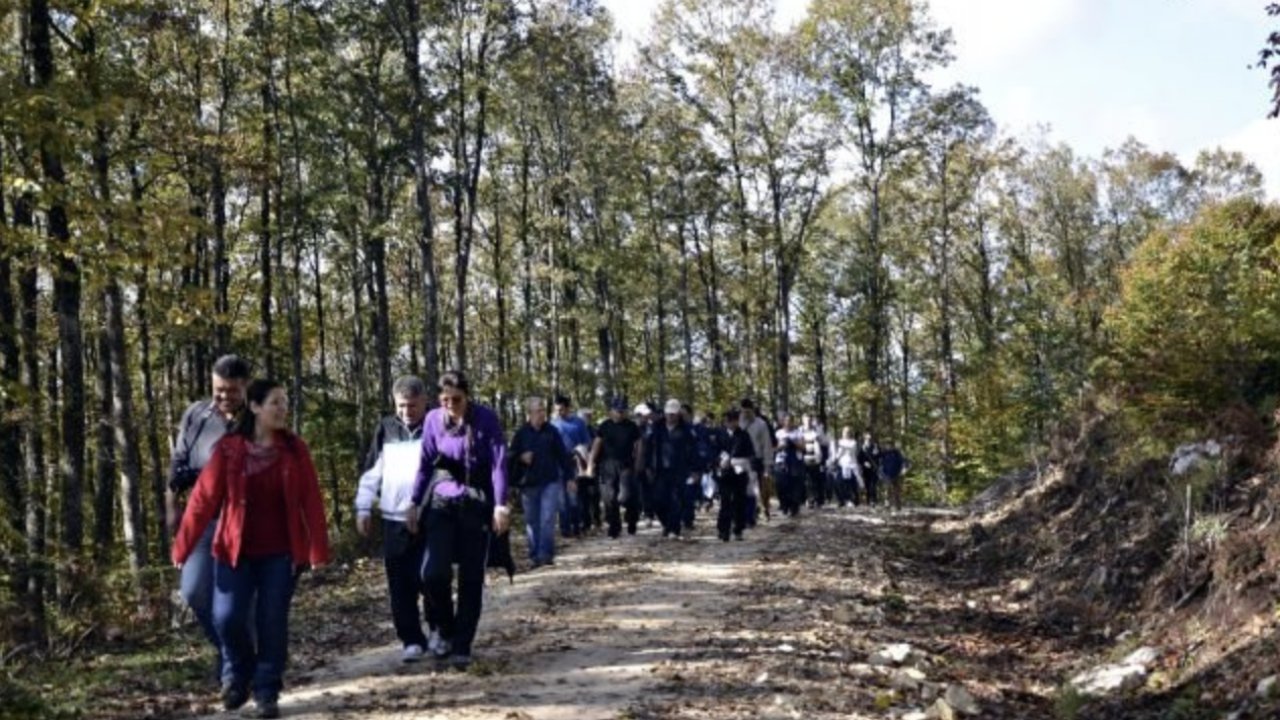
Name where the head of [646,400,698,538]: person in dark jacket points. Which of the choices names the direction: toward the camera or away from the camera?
toward the camera

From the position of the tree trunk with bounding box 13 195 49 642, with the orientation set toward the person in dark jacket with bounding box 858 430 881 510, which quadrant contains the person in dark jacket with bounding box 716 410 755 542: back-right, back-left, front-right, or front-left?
front-right

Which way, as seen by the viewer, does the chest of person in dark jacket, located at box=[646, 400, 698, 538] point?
toward the camera

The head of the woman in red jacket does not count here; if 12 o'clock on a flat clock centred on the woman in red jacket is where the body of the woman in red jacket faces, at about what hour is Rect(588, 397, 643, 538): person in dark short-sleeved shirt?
The person in dark short-sleeved shirt is roughly at 7 o'clock from the woman in red jacket.

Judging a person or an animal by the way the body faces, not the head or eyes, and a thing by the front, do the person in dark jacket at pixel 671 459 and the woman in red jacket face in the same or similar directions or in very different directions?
same or similar directions

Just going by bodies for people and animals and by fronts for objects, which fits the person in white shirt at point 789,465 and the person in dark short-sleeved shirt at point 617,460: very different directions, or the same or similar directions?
same or similar directions

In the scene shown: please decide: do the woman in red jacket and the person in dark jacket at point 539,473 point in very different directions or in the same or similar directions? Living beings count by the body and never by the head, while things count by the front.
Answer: same or similar directions

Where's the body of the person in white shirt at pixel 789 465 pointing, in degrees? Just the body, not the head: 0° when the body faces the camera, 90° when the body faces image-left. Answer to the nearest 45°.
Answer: approximately 0°

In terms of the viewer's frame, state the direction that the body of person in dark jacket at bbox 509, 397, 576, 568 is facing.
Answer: toward the camera

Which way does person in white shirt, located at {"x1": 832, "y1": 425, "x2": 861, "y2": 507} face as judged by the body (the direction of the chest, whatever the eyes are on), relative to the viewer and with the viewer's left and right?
facing the viewer

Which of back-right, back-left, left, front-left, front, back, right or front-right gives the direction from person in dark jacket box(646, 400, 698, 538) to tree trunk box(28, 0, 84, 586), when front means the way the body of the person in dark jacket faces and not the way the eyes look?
front-right

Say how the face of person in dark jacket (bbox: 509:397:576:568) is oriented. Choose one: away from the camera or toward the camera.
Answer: toward the camera

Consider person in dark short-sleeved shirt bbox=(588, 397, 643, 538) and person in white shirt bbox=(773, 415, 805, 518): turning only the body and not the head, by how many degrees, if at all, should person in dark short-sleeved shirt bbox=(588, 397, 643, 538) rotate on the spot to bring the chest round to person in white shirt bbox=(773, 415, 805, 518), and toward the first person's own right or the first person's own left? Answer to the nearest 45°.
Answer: approximately 135° to the first person's own left

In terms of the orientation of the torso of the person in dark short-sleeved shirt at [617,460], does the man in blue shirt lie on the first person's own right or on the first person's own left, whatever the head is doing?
on the first person's own right

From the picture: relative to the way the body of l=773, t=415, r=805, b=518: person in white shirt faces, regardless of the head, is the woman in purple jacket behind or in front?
in front

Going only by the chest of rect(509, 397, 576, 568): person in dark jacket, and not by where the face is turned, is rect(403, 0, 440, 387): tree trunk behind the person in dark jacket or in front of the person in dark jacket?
behind

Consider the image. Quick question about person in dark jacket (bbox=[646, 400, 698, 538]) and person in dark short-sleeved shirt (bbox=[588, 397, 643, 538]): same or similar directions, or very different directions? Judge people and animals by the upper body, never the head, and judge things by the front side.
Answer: same or similar directions
